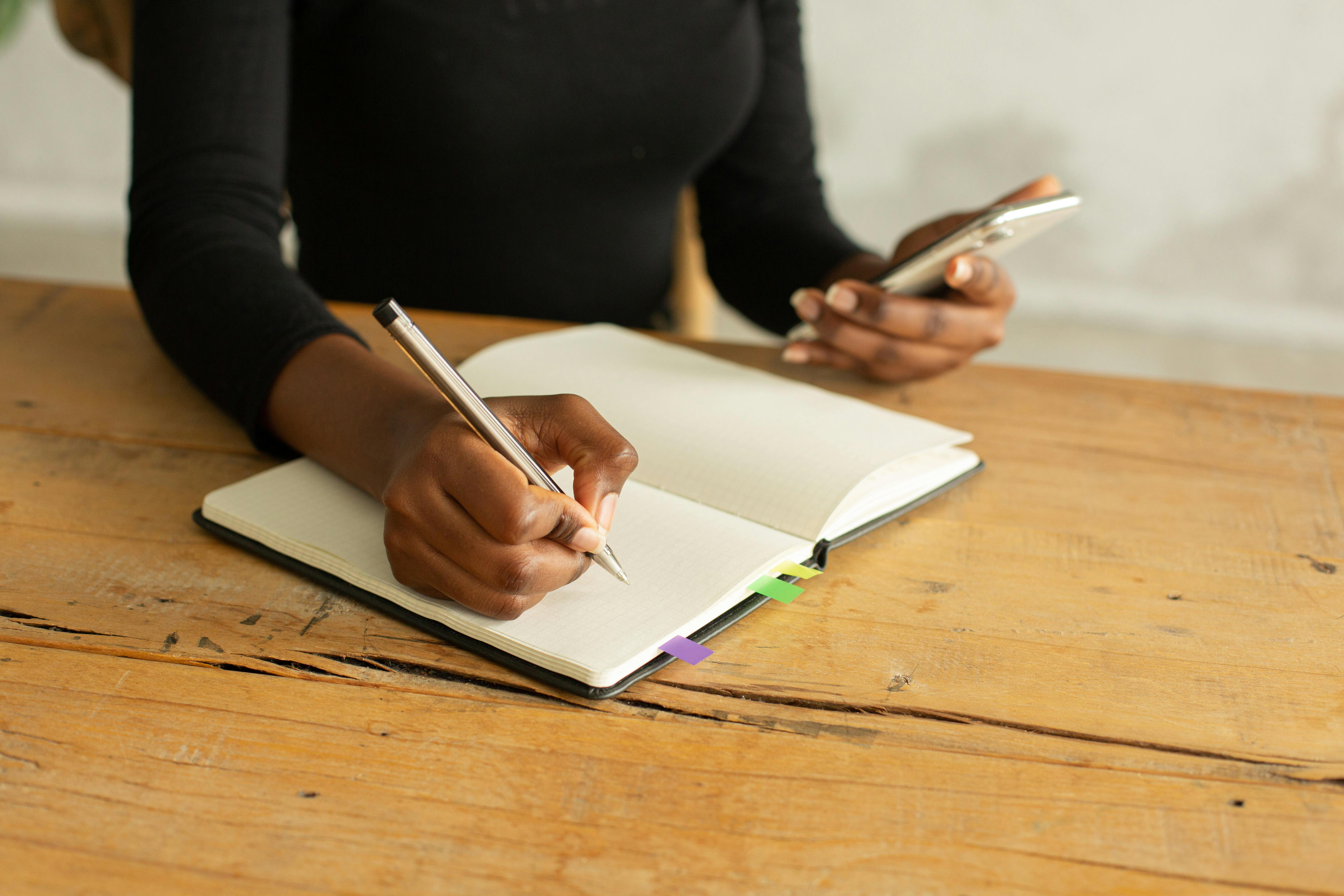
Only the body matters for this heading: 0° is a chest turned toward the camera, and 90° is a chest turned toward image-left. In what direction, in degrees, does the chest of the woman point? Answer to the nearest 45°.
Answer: approximately 315°
